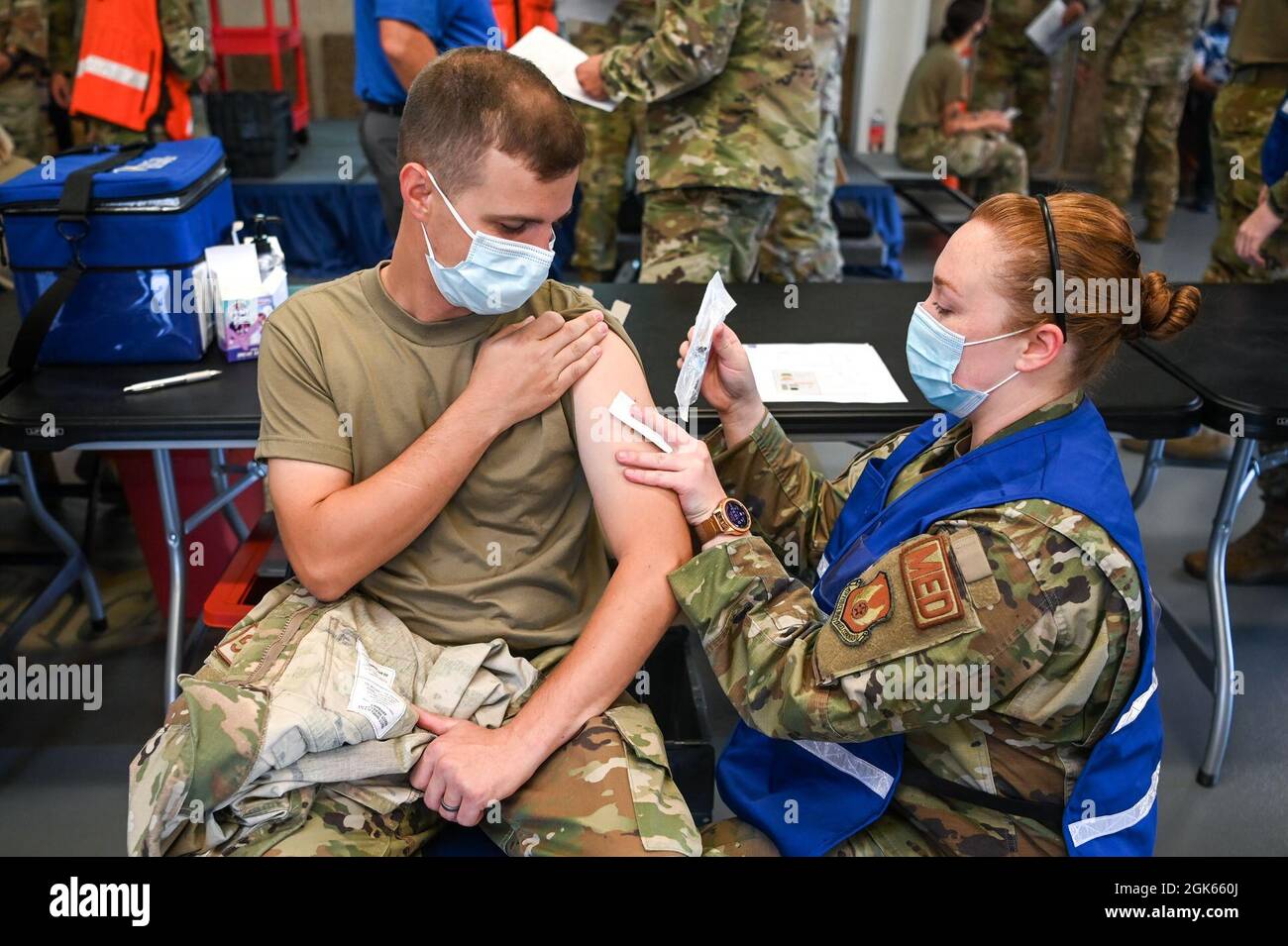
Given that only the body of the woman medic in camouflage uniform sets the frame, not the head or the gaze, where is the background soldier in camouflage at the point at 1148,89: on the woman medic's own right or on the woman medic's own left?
on the woman medic's own right

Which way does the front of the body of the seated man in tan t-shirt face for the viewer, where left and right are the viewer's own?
facing the viewer

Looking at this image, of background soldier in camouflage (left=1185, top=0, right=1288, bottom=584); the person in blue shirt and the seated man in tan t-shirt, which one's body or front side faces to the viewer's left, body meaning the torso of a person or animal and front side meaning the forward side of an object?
the background soldier in camouflage

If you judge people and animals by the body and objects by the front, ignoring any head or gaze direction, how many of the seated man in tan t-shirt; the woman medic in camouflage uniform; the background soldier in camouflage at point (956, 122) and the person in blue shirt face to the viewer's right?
2

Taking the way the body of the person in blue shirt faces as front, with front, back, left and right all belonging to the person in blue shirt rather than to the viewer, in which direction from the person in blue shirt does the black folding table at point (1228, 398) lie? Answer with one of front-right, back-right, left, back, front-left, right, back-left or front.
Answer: front-right

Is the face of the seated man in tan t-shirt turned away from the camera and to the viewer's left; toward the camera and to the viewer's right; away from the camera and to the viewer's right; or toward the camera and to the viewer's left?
toward the camera and to the viewer's right

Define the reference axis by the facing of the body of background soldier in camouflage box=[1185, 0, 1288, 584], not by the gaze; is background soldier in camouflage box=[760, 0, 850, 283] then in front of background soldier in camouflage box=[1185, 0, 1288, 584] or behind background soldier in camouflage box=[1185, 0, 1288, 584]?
in front

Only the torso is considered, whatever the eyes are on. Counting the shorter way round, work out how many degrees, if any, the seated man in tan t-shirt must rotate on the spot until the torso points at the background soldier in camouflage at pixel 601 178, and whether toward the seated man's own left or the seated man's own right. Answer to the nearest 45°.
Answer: approximately 180°

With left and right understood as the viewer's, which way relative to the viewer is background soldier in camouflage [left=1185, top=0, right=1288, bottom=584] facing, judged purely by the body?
facing to the left of the viewer

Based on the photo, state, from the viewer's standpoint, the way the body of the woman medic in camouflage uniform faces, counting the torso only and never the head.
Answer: to the viewer's left

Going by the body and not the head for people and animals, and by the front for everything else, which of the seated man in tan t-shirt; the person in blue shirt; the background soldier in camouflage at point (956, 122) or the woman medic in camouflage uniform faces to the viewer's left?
the woman medic in camouflage uniform

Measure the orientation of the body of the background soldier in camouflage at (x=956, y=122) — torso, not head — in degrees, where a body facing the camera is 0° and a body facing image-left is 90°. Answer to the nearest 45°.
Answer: approximately 270°

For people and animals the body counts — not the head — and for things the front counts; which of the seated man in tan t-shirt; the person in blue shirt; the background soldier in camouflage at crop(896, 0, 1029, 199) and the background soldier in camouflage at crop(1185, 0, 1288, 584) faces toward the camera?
the seated man in tan t-shirt
